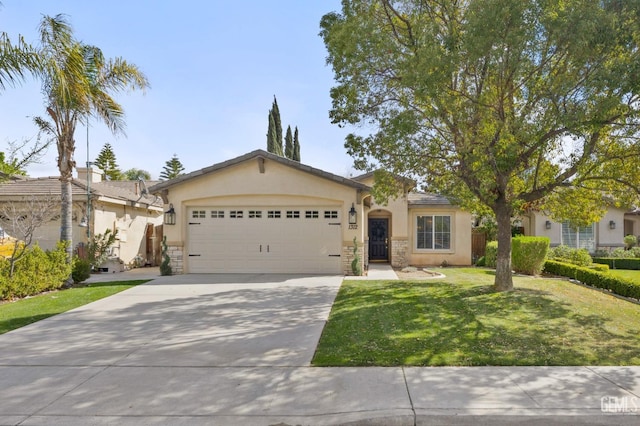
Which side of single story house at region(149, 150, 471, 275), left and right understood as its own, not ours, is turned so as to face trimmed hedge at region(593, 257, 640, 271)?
left

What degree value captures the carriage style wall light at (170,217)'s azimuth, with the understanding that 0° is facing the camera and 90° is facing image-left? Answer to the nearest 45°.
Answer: approximately 0°

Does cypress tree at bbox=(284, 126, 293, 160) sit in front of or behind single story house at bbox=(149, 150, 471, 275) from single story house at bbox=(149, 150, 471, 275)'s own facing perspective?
behind

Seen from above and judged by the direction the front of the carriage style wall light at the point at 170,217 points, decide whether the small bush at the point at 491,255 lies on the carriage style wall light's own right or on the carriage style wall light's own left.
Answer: on the carriage style wall light's own left

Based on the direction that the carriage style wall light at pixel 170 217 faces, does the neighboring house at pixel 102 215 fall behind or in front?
behind

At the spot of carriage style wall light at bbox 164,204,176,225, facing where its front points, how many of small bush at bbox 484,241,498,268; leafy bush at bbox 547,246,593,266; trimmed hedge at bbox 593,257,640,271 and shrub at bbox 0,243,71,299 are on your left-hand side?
3

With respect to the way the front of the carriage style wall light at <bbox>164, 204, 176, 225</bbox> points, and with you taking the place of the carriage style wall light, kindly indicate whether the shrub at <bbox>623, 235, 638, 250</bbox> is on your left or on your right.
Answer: on your left

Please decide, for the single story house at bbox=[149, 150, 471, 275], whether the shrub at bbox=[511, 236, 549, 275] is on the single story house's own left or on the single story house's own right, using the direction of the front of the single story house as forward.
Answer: on the single story house's own left
